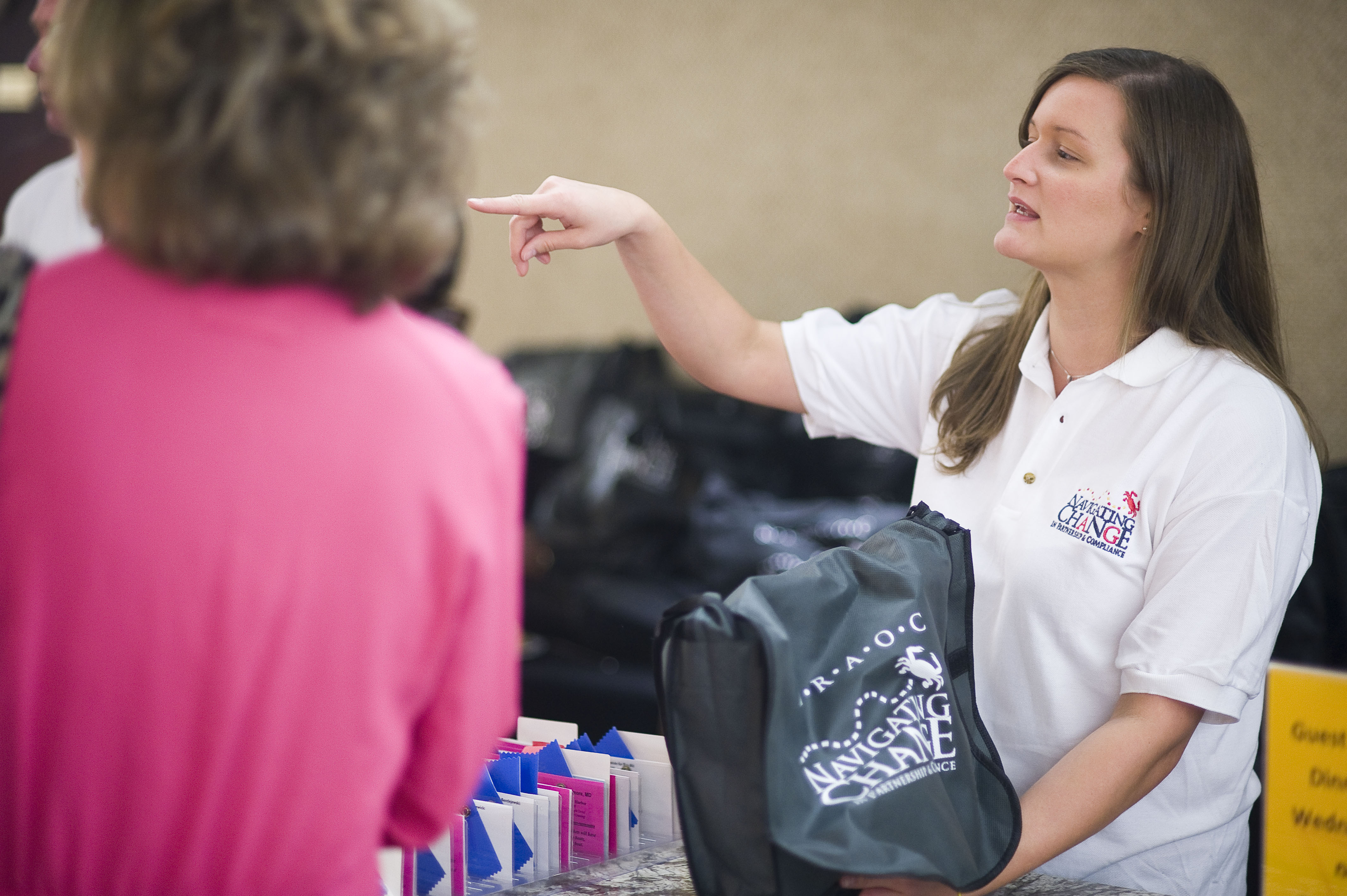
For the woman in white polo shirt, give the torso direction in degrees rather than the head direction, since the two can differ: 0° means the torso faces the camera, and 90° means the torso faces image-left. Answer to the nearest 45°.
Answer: approximately 45°

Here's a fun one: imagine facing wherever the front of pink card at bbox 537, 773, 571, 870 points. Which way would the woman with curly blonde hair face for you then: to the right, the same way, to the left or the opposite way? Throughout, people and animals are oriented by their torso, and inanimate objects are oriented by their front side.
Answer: the opposite way

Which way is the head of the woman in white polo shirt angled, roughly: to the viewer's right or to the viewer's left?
to the viewer's left

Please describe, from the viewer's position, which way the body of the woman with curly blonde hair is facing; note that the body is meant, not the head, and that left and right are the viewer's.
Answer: facing away from the viewer

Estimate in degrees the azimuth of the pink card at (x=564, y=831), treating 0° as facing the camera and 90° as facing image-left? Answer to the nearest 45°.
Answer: approximately 0°

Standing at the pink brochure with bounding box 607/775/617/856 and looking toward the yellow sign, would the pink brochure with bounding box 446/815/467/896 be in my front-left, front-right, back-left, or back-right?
back-right
